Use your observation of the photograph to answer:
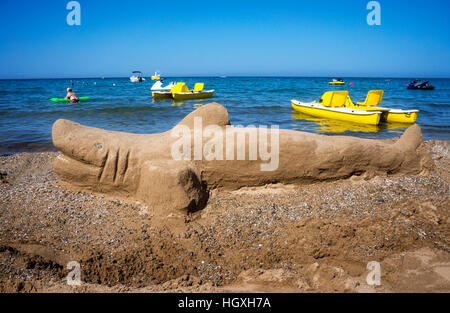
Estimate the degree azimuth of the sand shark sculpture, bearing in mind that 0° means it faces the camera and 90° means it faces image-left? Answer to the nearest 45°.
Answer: approximately 90°

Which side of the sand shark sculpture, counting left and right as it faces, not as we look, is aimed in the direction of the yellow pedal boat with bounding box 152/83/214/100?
right

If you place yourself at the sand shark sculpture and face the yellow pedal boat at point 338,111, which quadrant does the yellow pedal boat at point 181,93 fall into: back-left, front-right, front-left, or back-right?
front-left

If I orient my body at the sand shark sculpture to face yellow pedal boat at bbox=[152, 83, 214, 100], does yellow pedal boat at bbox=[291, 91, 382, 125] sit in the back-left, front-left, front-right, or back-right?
front-right

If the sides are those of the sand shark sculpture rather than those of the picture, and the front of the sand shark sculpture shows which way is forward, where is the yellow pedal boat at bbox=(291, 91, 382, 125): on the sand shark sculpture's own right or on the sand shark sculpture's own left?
on the sand shark sculpture's own right
